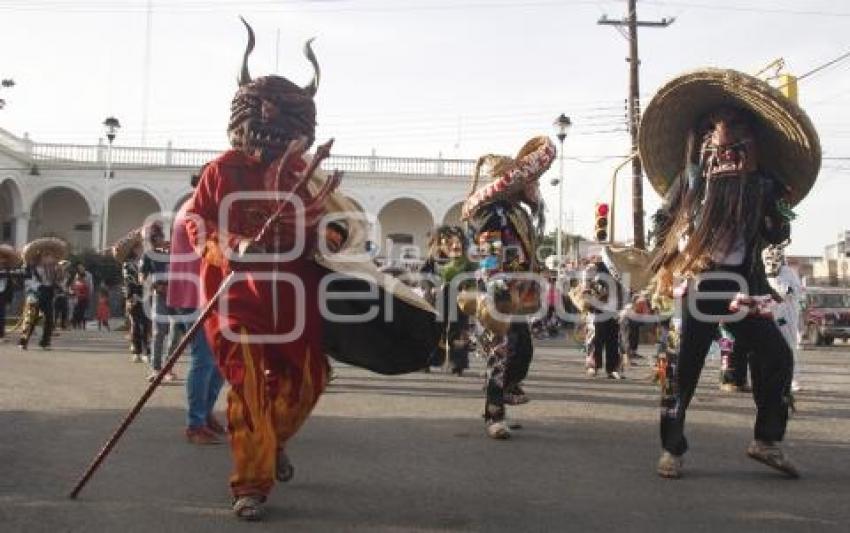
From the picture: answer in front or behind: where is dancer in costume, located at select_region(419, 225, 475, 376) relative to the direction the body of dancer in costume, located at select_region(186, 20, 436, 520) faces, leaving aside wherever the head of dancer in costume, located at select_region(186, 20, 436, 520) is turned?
behind

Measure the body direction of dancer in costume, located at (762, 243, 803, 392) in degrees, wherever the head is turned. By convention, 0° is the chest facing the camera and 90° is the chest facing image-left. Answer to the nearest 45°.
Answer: approximately 45°

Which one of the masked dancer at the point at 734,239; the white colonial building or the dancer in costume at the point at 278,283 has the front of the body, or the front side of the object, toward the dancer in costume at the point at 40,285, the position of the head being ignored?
the white colonial building

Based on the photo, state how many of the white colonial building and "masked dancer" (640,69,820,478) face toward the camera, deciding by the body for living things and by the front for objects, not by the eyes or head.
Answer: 2

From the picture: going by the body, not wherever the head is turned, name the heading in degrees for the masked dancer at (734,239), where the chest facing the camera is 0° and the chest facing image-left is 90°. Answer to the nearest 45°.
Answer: approximately 0°

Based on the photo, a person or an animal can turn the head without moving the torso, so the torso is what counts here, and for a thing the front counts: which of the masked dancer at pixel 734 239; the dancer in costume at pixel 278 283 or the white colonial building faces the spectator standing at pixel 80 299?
the white colonial building

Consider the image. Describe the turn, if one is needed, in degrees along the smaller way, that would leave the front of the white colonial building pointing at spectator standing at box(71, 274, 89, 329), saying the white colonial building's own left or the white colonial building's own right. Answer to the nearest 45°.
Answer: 0° — it already faces them

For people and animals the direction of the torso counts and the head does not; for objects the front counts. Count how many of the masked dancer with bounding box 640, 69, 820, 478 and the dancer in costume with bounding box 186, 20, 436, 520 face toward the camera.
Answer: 2

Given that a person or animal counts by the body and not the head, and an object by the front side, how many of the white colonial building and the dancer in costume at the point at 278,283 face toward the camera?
2
